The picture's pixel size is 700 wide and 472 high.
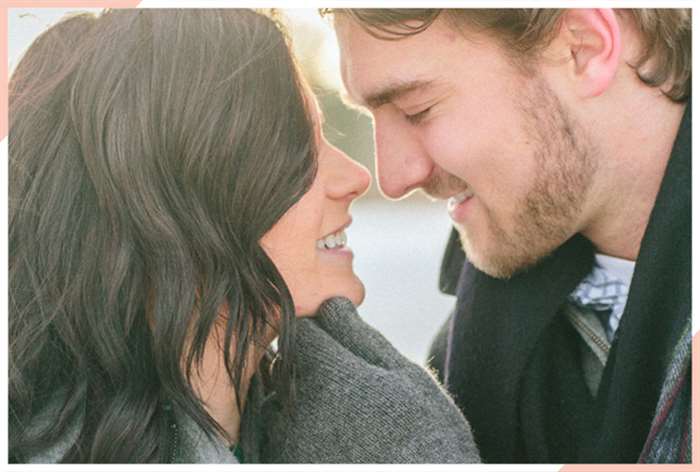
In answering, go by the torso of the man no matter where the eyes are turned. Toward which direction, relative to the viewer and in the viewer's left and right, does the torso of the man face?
facing the viewer and to the left of the viewer

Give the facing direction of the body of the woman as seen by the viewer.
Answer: to the viewer's right

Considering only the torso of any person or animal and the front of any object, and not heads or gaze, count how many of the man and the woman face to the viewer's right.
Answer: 1

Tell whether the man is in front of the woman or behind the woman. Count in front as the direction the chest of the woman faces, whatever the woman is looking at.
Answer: in front

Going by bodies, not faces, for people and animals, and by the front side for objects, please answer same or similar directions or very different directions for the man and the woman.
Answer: very different directions

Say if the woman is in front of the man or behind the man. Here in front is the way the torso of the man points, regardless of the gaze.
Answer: in front
